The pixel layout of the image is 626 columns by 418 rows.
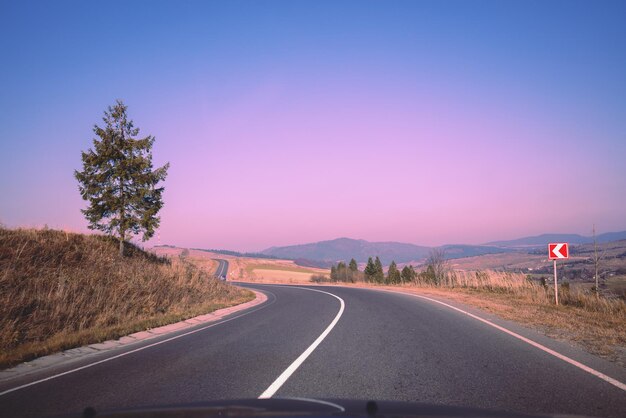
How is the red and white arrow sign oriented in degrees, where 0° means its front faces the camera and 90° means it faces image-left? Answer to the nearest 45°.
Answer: approximately 0°
